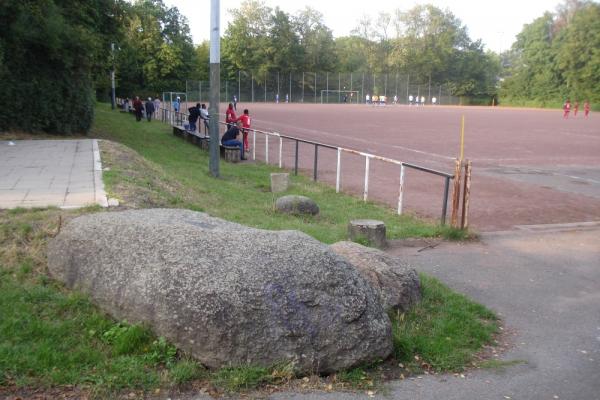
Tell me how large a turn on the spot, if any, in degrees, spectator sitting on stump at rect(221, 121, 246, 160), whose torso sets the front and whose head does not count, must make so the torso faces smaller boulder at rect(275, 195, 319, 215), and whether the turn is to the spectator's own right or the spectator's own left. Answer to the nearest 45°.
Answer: approximately 90° to the spectator's own right

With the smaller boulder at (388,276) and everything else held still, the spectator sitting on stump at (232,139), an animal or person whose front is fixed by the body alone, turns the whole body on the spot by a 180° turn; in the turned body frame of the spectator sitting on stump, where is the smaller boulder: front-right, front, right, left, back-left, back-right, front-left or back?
left

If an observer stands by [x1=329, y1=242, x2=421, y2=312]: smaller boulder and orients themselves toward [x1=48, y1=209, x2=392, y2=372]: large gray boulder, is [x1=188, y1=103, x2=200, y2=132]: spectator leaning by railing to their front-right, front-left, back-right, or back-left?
back-right

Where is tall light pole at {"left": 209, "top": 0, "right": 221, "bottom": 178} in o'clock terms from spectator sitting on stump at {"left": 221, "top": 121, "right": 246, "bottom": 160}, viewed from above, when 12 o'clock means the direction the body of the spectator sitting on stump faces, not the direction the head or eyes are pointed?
The tall light pole is roughly at 3 o'clock from the spectator sitting on stump.

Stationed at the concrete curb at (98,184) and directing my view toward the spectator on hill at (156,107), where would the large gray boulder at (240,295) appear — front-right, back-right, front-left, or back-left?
back-right

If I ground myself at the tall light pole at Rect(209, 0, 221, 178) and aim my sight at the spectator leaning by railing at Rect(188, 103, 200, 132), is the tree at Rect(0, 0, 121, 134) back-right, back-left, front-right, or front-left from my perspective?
front-left

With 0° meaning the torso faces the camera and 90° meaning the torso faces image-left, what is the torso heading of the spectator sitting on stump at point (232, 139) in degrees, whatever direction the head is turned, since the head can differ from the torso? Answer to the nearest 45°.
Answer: approximately 270°

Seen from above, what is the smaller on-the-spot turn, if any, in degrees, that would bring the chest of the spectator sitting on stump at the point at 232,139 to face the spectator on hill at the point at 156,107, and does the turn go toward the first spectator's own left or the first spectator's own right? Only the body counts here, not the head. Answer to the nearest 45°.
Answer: approximately 90° to the first spectator's own left

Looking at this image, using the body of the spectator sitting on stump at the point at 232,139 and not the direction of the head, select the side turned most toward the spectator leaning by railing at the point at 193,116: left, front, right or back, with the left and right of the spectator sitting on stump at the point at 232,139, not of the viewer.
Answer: left

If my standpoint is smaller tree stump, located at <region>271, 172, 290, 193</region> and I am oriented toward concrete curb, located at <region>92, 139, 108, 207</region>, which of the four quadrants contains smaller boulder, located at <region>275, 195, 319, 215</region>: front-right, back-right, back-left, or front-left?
back-left

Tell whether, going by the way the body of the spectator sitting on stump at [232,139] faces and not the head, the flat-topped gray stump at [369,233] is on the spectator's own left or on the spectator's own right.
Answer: on the spectator's own right

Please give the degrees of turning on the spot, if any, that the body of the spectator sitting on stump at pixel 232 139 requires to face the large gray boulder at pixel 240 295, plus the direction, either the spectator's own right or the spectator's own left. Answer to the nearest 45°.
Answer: approximately 90° to the spectator's own right

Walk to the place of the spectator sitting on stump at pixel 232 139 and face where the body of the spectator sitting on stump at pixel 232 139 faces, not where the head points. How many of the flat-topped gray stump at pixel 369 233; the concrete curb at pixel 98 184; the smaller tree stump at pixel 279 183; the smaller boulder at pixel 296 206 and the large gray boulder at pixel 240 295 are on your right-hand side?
5

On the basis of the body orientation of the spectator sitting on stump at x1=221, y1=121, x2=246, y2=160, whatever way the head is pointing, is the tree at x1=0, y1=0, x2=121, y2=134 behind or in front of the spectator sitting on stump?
behind

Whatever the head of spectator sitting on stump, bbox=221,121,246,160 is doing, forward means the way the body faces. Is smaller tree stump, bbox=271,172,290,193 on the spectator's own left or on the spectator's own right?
on the spectator's own right
